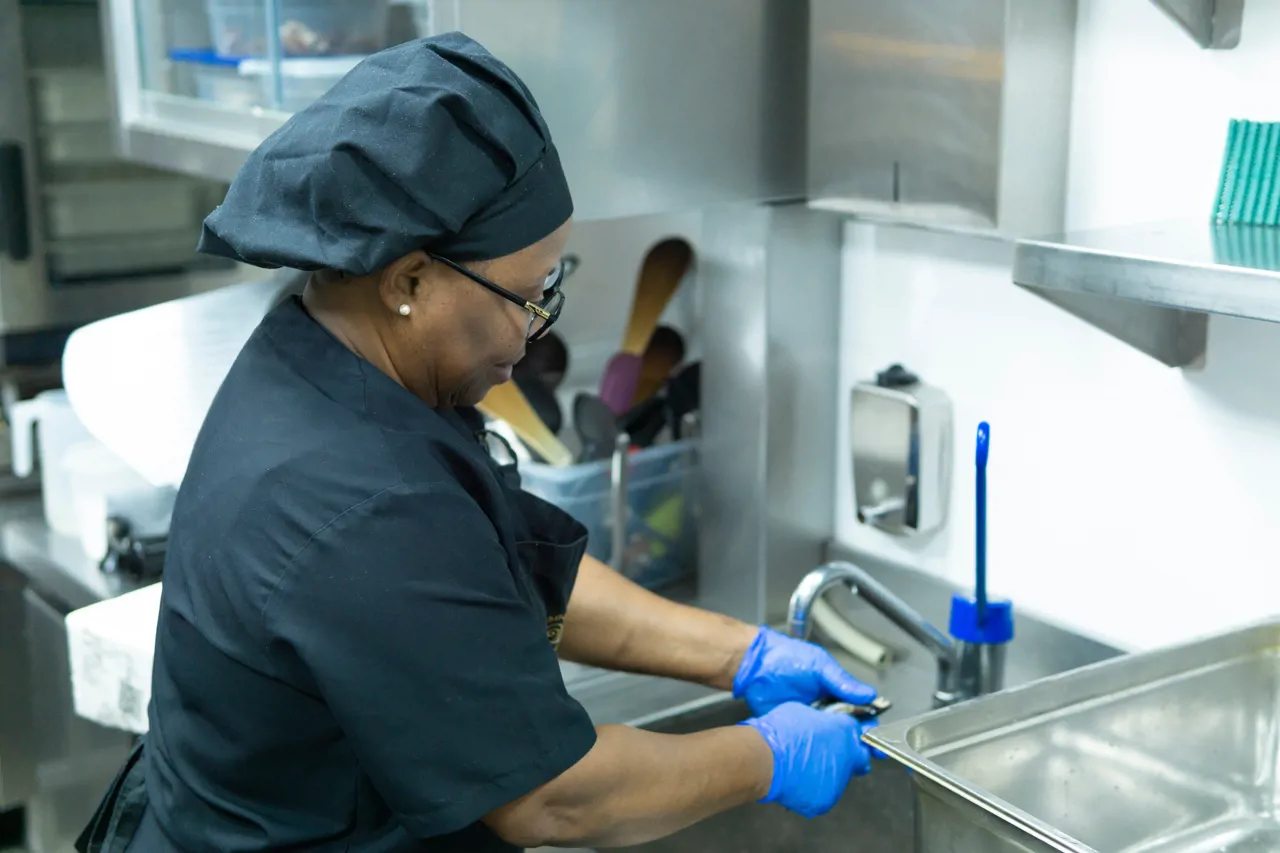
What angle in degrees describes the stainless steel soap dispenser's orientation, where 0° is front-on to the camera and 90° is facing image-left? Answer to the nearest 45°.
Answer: approximately 45°

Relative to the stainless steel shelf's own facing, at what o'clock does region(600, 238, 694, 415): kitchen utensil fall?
The kitchen utensil is roughly at 3 o'clock from the stainless steel shelf.

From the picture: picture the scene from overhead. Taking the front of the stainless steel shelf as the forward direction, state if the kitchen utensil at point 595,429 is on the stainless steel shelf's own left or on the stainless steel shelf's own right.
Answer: on the stainless steel shelf's own right

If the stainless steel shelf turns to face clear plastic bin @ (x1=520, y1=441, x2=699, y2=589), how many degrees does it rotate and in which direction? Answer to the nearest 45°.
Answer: approximately 90° to its right

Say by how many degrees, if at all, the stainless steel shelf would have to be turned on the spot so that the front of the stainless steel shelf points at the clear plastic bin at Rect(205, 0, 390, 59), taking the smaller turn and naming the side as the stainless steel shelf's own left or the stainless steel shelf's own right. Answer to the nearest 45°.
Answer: approximately 45° to the stainless steel shelf's own right

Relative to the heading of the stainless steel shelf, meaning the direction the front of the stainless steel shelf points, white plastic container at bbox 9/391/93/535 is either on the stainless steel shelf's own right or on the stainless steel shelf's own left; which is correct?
on the stainless steel shelf's own right

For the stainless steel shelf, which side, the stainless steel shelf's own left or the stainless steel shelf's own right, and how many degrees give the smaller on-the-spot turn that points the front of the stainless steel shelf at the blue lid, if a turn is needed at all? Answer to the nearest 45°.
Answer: approximately 45° to the stainless steel shelf's own right

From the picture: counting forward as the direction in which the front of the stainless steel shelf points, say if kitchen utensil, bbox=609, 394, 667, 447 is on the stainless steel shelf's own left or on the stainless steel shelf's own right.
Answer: on the stainless steel shelf's own right

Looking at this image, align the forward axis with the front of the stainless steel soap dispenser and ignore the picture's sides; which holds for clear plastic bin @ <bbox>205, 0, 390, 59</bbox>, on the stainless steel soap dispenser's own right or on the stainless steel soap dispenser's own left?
on the stainless steel soap dispenser's own right
